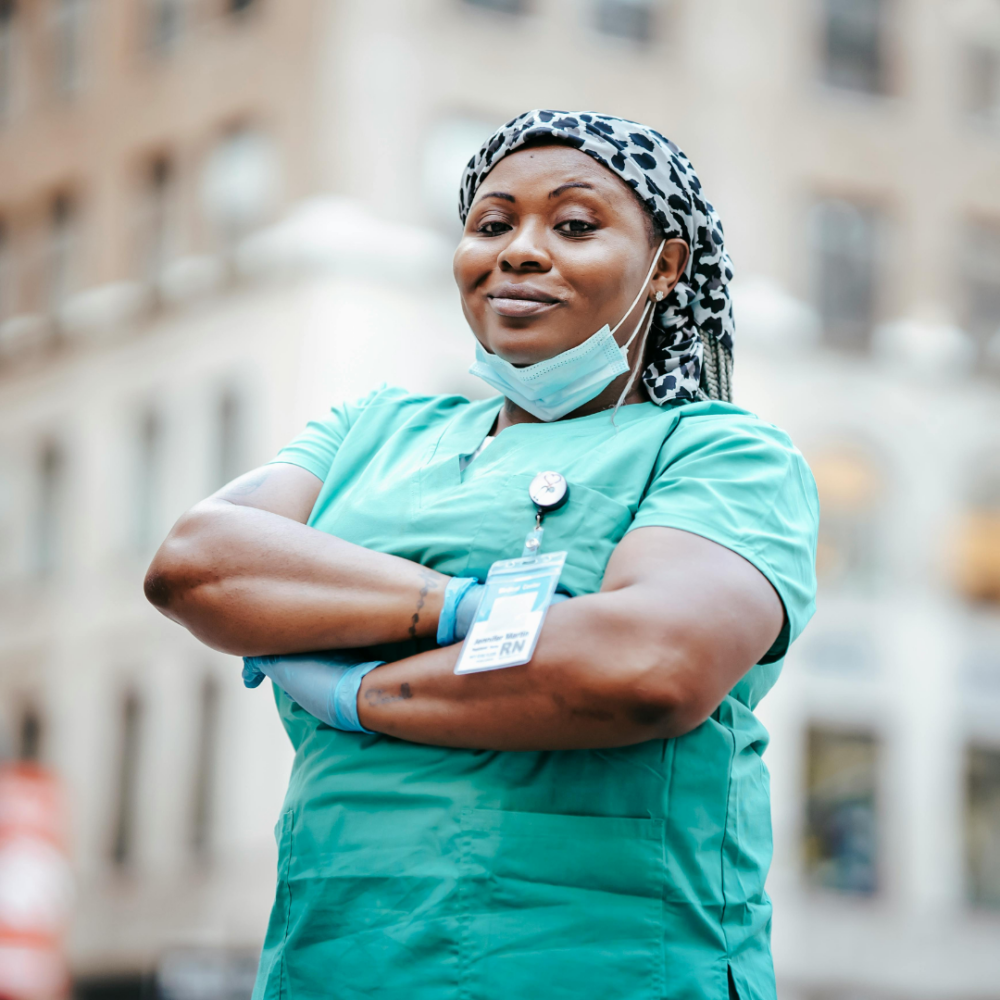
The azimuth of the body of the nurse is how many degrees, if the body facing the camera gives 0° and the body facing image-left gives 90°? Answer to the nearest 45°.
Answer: approximately 45°
